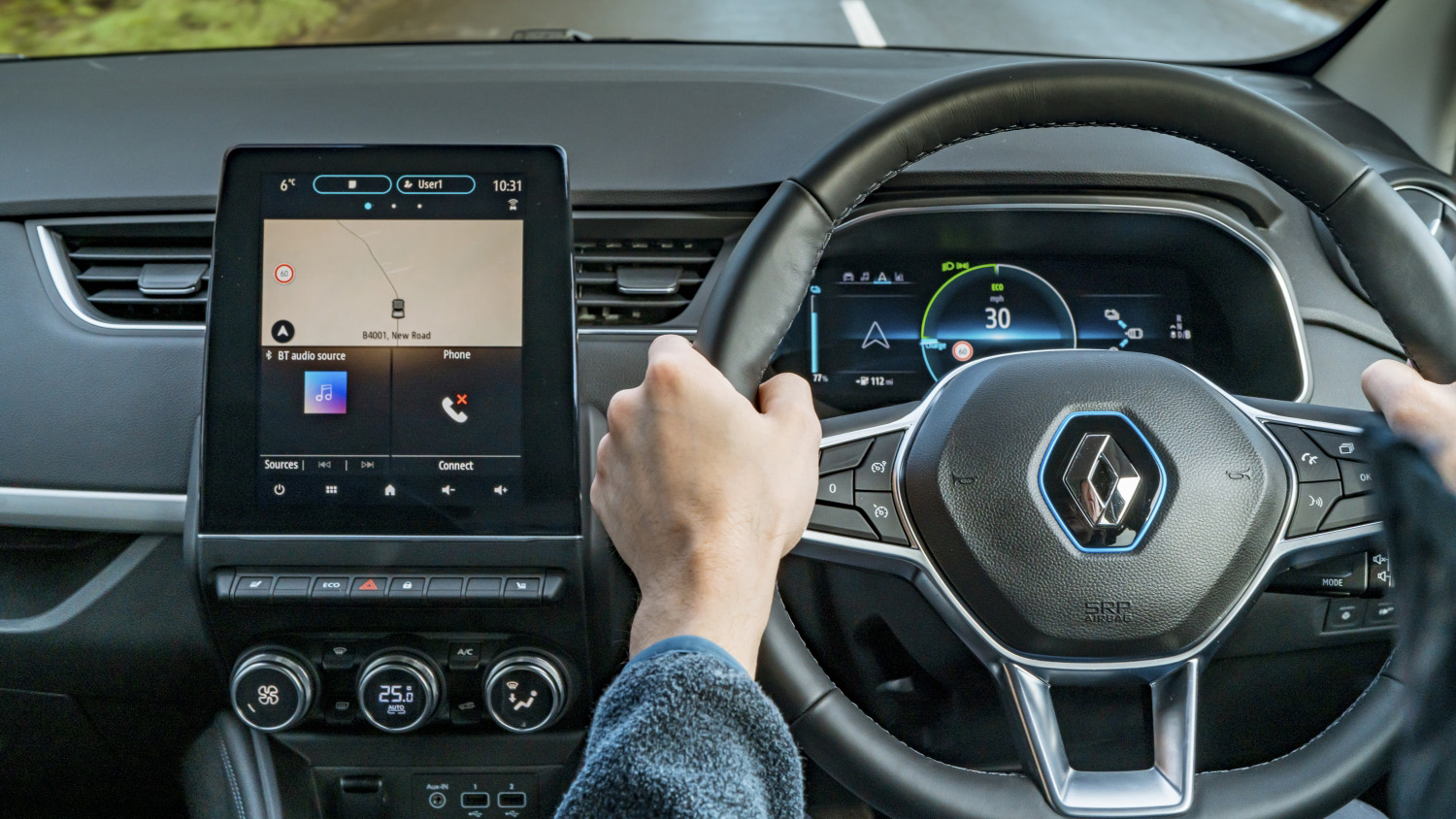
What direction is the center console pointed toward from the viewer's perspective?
toward the camera

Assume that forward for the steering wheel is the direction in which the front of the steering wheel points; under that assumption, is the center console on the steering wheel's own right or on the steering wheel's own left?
on the steering wheel's own right

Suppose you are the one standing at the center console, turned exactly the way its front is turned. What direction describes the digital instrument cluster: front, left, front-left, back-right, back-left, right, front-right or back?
left

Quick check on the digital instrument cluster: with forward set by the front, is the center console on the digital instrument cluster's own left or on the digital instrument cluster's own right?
on the digital instrument cluster's own right

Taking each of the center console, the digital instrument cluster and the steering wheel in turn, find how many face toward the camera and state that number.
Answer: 3

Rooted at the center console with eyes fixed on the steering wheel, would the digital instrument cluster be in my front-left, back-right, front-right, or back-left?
front-left

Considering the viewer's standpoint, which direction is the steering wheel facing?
facing the viewer

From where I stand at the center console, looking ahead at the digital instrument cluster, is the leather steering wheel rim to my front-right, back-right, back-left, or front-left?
front-right

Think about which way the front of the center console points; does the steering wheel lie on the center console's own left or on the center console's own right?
on the center console's own left

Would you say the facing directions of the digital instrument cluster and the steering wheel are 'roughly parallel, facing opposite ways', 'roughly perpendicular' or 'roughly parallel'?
roughly parallel

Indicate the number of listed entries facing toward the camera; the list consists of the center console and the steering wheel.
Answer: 2
